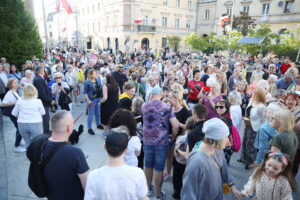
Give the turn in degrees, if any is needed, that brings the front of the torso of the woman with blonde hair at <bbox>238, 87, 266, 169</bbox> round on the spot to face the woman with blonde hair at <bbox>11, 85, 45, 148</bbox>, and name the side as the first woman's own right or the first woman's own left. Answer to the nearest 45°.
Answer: approximately 45° to the first woman's own left

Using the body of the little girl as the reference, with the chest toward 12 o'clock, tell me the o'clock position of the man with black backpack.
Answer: The man with black backpack is roughly at 2 o'clock from the little girl.

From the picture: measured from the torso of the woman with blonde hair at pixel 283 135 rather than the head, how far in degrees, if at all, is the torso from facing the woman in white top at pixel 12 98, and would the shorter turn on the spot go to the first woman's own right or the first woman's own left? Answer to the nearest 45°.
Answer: approximately 45° to the first woman's own left

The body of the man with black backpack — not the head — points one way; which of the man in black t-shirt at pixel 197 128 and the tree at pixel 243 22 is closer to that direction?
the tree

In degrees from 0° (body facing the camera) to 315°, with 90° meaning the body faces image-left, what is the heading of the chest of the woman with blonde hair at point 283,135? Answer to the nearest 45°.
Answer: approximately 135°

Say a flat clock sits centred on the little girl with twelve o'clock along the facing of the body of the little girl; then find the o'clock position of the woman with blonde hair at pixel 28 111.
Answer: The woman with blonde hair is roughly at 3 o'clock from the little girl.

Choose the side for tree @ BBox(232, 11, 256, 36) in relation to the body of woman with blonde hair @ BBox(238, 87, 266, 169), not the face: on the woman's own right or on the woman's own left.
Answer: on the woman's own right

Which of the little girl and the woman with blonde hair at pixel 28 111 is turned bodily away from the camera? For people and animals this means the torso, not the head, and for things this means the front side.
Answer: the woman with blonde hair

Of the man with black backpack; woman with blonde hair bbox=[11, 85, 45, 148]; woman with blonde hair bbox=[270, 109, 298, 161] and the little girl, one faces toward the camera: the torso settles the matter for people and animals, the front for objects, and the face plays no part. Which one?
the little girl

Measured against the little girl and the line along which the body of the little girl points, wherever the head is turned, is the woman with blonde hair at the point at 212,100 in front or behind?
behind
